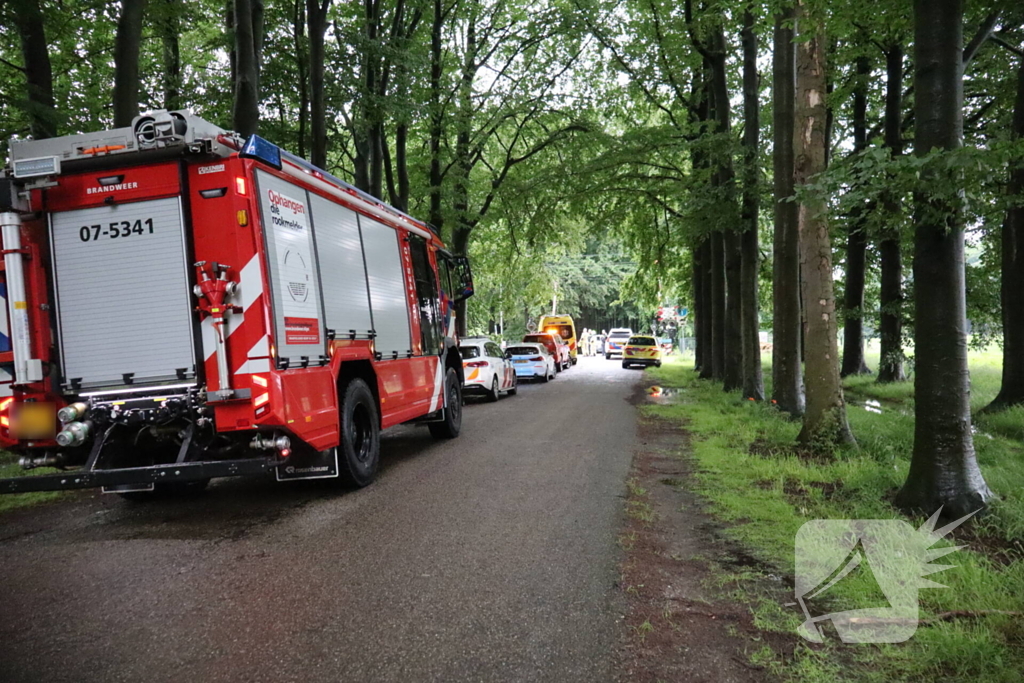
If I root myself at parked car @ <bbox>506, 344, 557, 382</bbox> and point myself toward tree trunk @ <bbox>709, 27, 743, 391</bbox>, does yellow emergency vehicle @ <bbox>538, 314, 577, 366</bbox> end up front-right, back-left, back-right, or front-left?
back-left

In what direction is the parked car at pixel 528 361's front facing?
away from the camera

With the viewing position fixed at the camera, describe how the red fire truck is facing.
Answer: facing away from the viewer and to the right of the viewer

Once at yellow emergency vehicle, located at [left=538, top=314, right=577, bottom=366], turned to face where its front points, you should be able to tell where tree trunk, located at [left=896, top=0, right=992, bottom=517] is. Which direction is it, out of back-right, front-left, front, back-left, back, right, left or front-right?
back

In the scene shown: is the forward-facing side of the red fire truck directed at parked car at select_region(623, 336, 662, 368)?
yes

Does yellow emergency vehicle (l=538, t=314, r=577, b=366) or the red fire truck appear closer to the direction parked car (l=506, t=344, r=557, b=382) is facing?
the yellow emergency vehicle

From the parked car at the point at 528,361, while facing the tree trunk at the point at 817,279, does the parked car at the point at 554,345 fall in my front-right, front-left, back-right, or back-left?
back-left

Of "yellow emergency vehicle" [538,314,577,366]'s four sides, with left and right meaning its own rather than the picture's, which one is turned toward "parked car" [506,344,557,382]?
back
